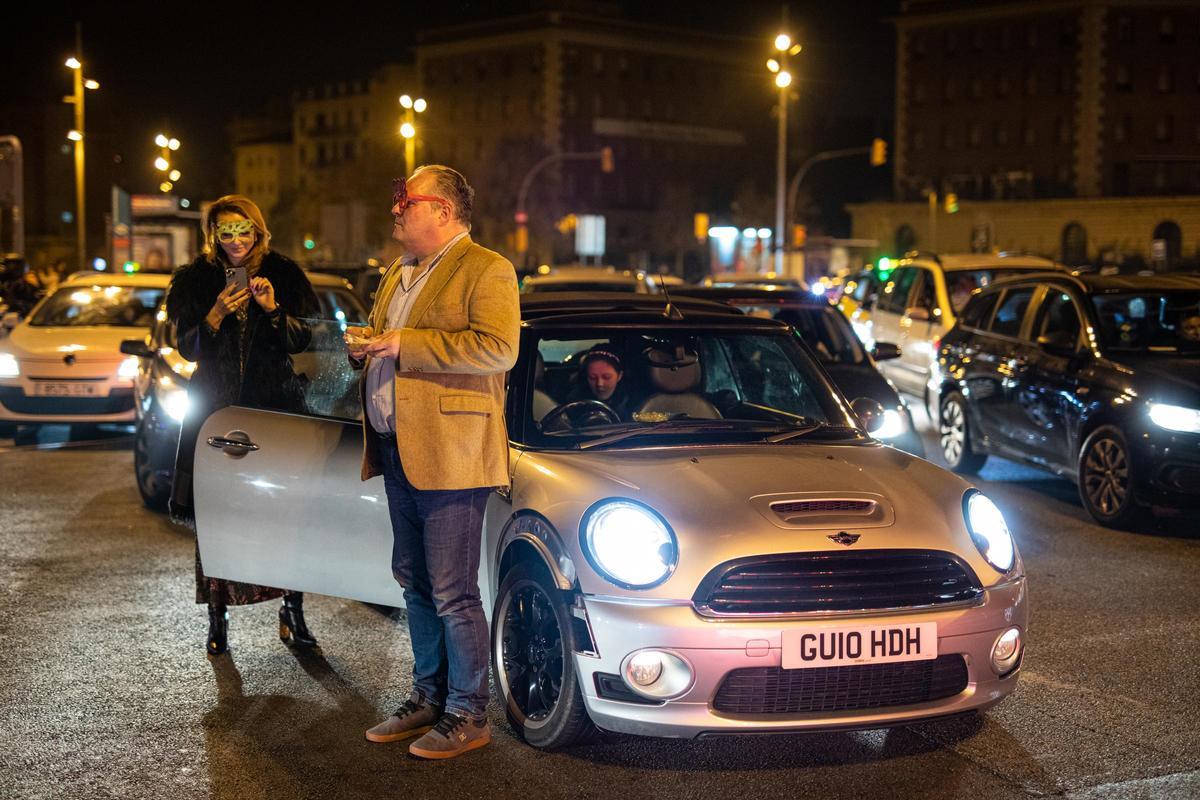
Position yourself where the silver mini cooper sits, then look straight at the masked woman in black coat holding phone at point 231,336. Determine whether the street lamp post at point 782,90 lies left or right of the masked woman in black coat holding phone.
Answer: right

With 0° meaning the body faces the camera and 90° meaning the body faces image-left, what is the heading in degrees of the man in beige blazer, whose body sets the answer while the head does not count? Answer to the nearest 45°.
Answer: approximately 45°

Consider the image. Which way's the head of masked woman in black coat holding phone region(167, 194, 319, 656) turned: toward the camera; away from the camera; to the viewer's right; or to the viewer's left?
toward the camera

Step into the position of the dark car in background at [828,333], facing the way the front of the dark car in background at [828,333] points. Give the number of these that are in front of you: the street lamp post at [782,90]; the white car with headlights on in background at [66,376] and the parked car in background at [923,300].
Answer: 0

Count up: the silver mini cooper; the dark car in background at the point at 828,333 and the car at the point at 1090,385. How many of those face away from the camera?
0

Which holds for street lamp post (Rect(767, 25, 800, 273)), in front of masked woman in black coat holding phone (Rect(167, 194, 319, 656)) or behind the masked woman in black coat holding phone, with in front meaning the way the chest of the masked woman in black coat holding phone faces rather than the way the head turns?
behind

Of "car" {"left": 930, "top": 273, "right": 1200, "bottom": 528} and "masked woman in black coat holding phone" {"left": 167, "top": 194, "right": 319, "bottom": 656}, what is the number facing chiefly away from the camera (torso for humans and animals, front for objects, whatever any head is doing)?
0

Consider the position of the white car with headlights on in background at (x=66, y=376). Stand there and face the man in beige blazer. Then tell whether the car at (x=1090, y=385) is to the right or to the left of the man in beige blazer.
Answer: left

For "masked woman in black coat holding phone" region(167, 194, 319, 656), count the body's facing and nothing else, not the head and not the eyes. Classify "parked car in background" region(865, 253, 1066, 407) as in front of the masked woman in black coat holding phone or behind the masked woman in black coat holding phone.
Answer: behind

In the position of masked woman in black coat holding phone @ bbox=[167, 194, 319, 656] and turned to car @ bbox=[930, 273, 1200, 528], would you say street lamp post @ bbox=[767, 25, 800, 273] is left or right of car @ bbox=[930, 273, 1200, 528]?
left

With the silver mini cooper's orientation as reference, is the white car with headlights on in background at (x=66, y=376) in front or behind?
behind

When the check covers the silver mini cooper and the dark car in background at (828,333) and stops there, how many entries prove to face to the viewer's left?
0

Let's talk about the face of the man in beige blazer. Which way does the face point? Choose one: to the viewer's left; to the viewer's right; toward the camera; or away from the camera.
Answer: to the viewer's left

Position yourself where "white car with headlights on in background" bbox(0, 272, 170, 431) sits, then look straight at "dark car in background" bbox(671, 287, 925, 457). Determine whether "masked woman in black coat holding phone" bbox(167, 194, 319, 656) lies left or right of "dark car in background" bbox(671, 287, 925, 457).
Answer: right

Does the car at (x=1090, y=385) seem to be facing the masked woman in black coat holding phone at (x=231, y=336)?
no

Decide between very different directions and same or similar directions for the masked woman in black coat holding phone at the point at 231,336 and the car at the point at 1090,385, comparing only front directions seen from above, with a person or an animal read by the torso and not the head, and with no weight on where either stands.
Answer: same or similar directions

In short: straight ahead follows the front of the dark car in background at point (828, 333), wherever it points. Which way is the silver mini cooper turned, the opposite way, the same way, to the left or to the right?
the same way

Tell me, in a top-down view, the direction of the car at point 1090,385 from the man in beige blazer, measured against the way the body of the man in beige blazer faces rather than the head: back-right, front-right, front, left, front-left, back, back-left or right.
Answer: back

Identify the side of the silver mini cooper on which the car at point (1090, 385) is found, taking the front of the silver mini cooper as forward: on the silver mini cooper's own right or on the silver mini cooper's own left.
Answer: on the silver mini cooper's own left

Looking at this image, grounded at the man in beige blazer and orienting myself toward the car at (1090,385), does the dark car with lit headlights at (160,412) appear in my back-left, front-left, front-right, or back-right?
front-left

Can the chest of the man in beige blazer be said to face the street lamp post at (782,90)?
no

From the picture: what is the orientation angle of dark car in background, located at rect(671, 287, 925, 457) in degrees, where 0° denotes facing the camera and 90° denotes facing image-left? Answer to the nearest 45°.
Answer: approximately 315°

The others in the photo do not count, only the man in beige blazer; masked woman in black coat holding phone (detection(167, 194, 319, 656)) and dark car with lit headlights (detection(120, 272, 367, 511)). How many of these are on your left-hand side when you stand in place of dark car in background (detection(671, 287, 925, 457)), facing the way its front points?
0
